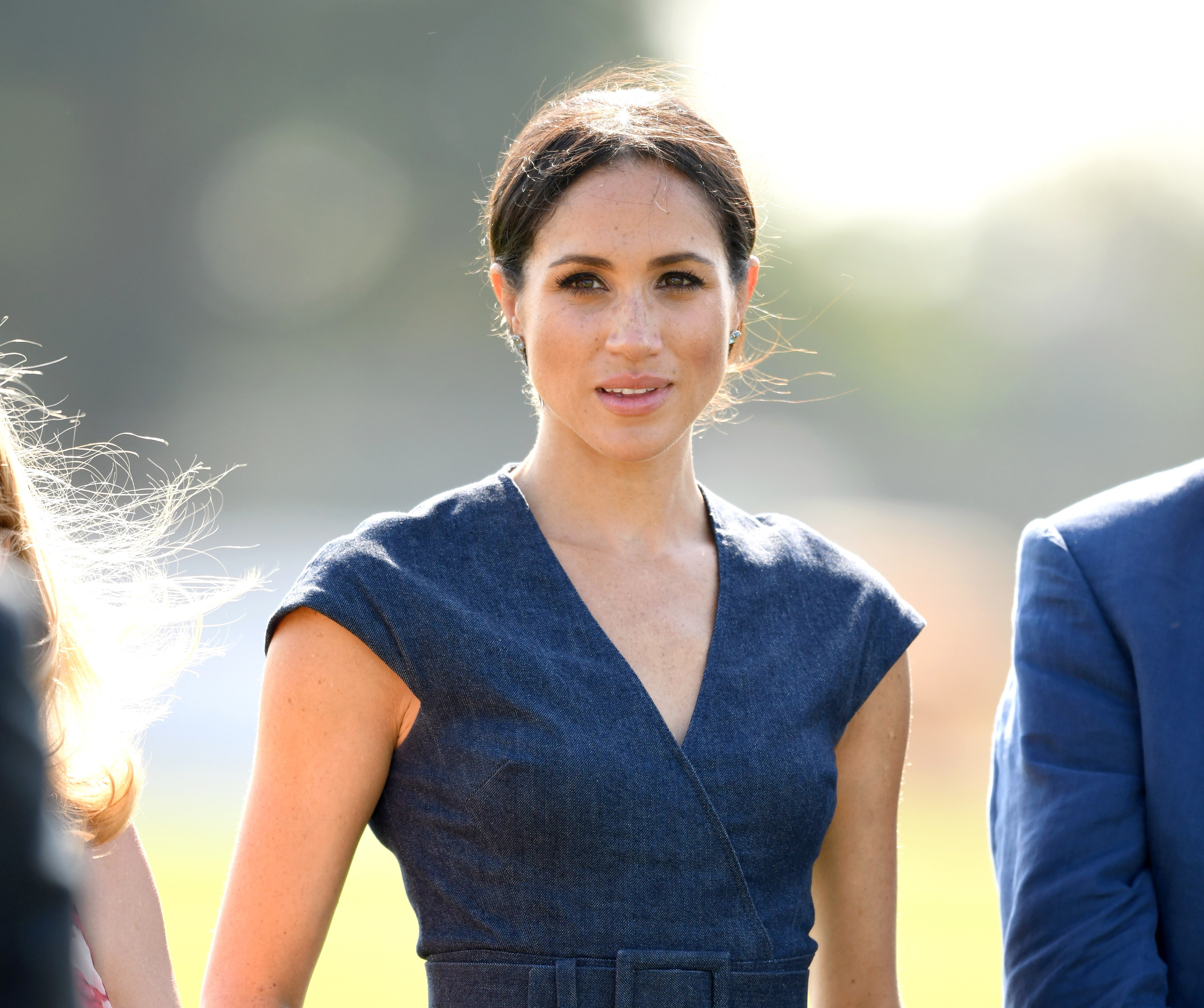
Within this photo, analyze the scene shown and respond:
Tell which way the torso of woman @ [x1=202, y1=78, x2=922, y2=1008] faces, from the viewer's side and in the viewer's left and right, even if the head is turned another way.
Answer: facing the viewer

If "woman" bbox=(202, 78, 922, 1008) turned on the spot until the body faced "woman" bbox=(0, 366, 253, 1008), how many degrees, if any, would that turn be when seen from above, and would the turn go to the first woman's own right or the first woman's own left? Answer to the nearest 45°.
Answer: approximately 45° to the first woman's own right
